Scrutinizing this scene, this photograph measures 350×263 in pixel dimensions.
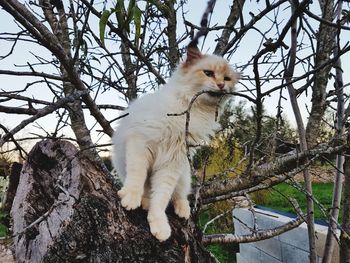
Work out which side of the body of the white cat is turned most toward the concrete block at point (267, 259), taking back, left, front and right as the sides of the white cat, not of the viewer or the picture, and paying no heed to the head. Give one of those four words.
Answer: left

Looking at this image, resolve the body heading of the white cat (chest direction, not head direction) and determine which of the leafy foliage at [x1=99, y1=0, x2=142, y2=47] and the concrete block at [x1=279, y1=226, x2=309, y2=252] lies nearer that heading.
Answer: the leafy foliage

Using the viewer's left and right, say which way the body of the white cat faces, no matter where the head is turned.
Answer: facing the viewer and to the right of the viewer

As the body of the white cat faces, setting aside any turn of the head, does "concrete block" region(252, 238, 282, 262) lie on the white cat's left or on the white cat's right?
on the white cat's left

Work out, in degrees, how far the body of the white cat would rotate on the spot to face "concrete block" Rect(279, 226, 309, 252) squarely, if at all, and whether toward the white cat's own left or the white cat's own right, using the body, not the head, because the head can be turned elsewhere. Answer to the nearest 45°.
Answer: approximately 90° to the white cat's own left

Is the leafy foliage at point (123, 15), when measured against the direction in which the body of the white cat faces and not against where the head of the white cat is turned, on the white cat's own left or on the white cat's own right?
on the white cat's own right

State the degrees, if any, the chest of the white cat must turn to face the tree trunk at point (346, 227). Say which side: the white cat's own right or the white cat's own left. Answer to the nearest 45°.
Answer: approximately 45° to the white cat's own left
